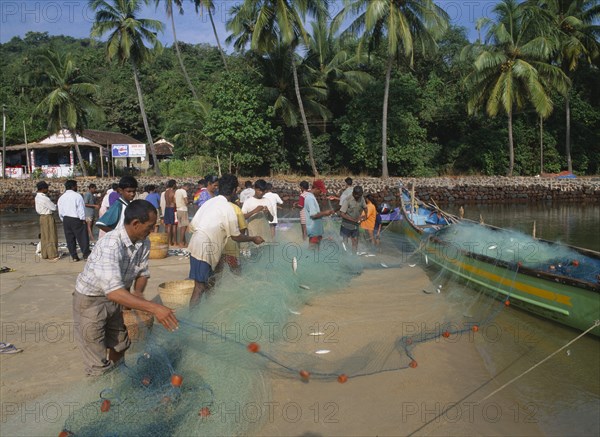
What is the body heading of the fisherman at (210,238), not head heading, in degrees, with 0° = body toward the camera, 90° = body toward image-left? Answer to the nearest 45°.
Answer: approximately 225°

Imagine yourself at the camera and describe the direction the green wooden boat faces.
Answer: facing away from the viewer and to the left of the viewer

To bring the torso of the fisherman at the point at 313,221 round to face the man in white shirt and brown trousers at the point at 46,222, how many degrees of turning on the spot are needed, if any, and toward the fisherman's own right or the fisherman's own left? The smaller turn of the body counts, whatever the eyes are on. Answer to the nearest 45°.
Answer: approximately 180°

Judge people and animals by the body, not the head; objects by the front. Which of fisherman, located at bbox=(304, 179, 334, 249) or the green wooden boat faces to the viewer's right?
the fisherman

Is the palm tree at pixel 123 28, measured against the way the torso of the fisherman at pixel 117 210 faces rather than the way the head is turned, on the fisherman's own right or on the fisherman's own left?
on the fisherman's own left

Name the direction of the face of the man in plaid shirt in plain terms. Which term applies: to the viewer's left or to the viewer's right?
to the viewer's right

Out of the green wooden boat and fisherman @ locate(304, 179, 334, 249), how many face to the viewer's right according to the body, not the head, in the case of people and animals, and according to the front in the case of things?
1

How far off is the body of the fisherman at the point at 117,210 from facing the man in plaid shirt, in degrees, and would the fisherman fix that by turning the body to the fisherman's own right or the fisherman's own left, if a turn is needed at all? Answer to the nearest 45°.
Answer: approximately 45° to the fisherman's own right

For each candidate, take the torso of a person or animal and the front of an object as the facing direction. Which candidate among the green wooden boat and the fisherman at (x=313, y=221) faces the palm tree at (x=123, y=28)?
the green wooden boat

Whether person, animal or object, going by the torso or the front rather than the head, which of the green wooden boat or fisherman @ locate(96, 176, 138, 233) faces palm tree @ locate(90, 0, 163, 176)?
the green wooden boat

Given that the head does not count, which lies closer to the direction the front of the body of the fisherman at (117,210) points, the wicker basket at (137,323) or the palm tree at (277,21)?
the wicker basket

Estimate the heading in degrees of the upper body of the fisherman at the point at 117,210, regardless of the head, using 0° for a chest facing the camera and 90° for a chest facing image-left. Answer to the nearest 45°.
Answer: approximately 315°
